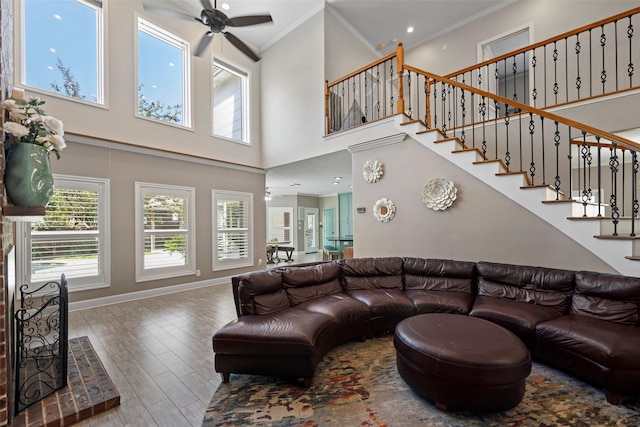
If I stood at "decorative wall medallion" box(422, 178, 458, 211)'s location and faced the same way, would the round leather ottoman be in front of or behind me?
in front

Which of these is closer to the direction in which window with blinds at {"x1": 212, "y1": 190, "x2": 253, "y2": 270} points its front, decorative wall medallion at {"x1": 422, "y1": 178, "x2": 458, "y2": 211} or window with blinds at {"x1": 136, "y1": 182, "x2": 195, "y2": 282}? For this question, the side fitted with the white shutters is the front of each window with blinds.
the decorative wall medallion

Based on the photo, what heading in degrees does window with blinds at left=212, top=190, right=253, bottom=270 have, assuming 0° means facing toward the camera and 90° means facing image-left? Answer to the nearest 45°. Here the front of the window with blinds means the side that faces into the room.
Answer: approximately 315°

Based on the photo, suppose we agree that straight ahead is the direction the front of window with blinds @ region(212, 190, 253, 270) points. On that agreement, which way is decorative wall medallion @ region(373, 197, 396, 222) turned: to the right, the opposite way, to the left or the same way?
to the right

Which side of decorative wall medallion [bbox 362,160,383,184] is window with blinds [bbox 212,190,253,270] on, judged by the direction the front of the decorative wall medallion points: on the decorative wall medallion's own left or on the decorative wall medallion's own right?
on the decorative wall medallion's own right

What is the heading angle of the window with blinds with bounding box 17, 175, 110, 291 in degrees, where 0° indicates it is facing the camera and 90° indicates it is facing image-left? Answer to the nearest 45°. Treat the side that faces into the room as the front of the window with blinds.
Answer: approximately 315°

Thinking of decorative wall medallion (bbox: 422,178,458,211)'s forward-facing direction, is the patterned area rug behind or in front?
in front

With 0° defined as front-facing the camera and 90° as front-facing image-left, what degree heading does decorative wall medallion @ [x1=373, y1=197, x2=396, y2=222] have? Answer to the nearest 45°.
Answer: approximately 0°

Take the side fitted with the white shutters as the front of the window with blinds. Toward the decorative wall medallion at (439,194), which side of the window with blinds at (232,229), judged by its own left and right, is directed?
front

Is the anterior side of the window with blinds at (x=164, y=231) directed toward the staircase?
yes

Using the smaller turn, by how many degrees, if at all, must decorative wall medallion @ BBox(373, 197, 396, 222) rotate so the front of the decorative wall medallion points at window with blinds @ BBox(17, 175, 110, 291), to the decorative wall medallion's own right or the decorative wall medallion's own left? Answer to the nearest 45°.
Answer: approximately 90° to the decorative wall medallion's own right
